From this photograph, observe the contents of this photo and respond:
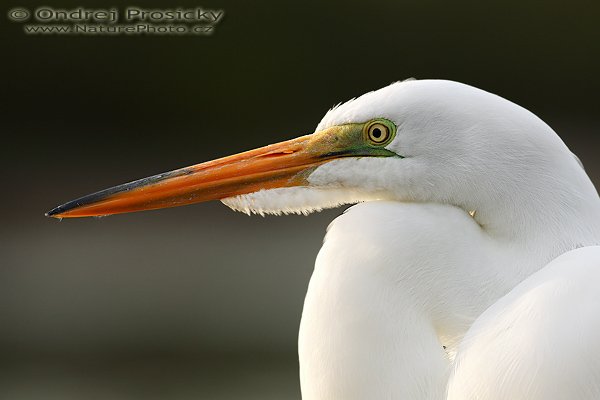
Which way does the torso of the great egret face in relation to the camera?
to the viewer's left
